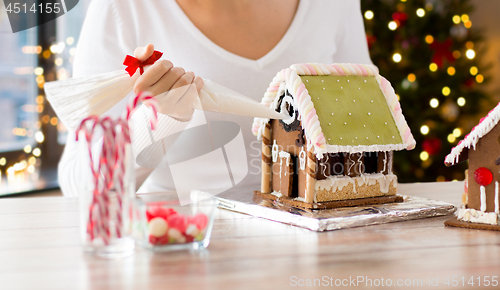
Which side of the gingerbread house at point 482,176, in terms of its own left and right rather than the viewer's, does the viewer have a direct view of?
front

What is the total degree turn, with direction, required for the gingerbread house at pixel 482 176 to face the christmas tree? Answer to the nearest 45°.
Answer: approximately 180°

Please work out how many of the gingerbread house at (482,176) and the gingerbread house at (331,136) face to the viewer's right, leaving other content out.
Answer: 0

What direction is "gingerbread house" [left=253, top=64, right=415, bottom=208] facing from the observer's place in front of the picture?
facing the viewer and to the left of the viewer

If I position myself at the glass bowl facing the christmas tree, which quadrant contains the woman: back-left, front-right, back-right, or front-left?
front-left
